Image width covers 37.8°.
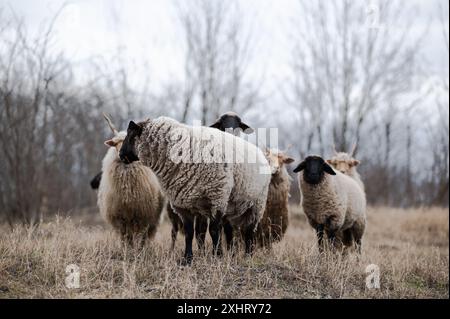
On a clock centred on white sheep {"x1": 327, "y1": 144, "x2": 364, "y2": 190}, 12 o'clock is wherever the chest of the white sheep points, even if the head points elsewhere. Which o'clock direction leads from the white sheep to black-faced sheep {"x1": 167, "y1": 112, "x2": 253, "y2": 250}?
The black-faced sheep is roughly at 1 o'clock from the white sheep.

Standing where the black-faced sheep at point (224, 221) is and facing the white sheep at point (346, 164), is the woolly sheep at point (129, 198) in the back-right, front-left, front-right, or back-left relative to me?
back-left

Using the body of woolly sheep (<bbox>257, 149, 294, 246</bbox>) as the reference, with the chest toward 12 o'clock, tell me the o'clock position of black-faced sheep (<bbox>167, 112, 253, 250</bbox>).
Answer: The black-faced sheep is roughly at 2 o'clock from the woolly sheep.

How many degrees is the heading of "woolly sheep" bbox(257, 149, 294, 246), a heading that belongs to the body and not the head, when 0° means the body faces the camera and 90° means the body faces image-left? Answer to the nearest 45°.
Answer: approximately 0°

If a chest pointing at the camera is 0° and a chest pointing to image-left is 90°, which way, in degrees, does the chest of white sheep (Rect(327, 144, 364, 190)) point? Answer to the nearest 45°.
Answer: approximately 0°

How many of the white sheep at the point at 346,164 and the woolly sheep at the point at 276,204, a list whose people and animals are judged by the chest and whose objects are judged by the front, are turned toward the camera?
2

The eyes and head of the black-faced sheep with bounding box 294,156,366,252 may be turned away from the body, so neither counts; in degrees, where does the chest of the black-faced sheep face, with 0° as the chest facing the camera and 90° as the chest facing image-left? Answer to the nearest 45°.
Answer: approximately 45°

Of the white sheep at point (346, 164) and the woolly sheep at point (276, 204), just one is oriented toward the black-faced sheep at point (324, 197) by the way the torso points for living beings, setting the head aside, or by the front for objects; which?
the white sheep

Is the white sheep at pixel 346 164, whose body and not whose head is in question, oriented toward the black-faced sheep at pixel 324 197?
yes

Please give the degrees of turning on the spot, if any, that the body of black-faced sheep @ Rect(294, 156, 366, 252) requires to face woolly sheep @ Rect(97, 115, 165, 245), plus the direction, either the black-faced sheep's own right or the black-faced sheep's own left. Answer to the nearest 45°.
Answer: approximately 45° to the black-faced sheep's own right
